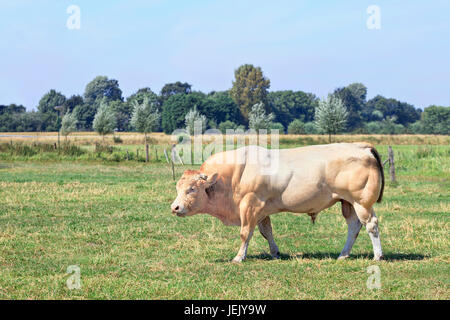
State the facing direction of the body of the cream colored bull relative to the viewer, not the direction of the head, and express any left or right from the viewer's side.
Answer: facing to the left of the viewer
